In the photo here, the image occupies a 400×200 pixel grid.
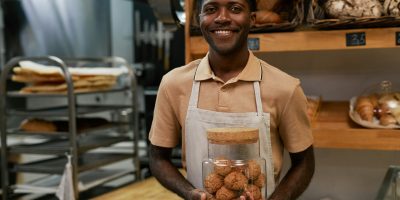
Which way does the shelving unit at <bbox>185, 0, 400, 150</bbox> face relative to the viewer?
toward the camera

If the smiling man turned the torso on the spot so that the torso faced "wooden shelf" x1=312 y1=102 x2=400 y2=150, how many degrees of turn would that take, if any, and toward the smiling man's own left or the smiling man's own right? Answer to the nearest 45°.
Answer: approximately 135° to the smiling man's own left

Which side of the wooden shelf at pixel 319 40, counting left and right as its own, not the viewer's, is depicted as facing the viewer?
front

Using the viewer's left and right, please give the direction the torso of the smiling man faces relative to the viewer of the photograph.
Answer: facing the viewer

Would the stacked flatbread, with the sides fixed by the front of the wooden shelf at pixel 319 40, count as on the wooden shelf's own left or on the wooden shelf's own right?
on the wooden shelf's own right

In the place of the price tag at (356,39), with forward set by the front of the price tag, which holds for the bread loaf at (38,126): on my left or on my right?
on my right

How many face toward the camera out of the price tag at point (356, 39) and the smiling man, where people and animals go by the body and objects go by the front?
2
